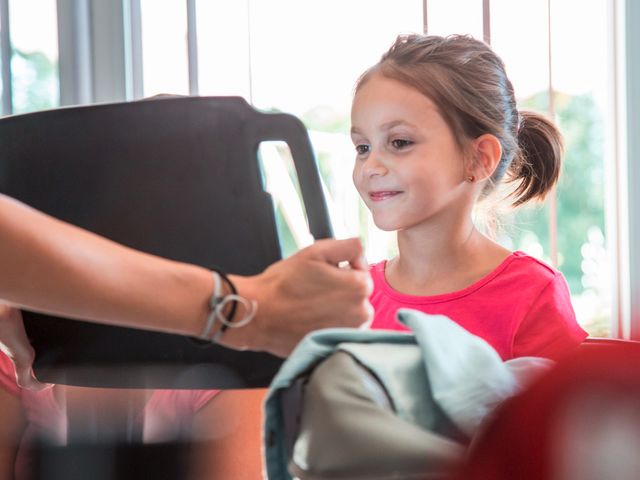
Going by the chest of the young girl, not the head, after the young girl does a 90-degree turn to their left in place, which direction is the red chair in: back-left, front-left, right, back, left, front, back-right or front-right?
front-right

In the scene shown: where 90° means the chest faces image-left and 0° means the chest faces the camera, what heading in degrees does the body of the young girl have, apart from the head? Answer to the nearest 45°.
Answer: approximately 45°

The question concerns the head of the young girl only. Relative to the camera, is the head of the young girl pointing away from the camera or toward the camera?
toward the camera
